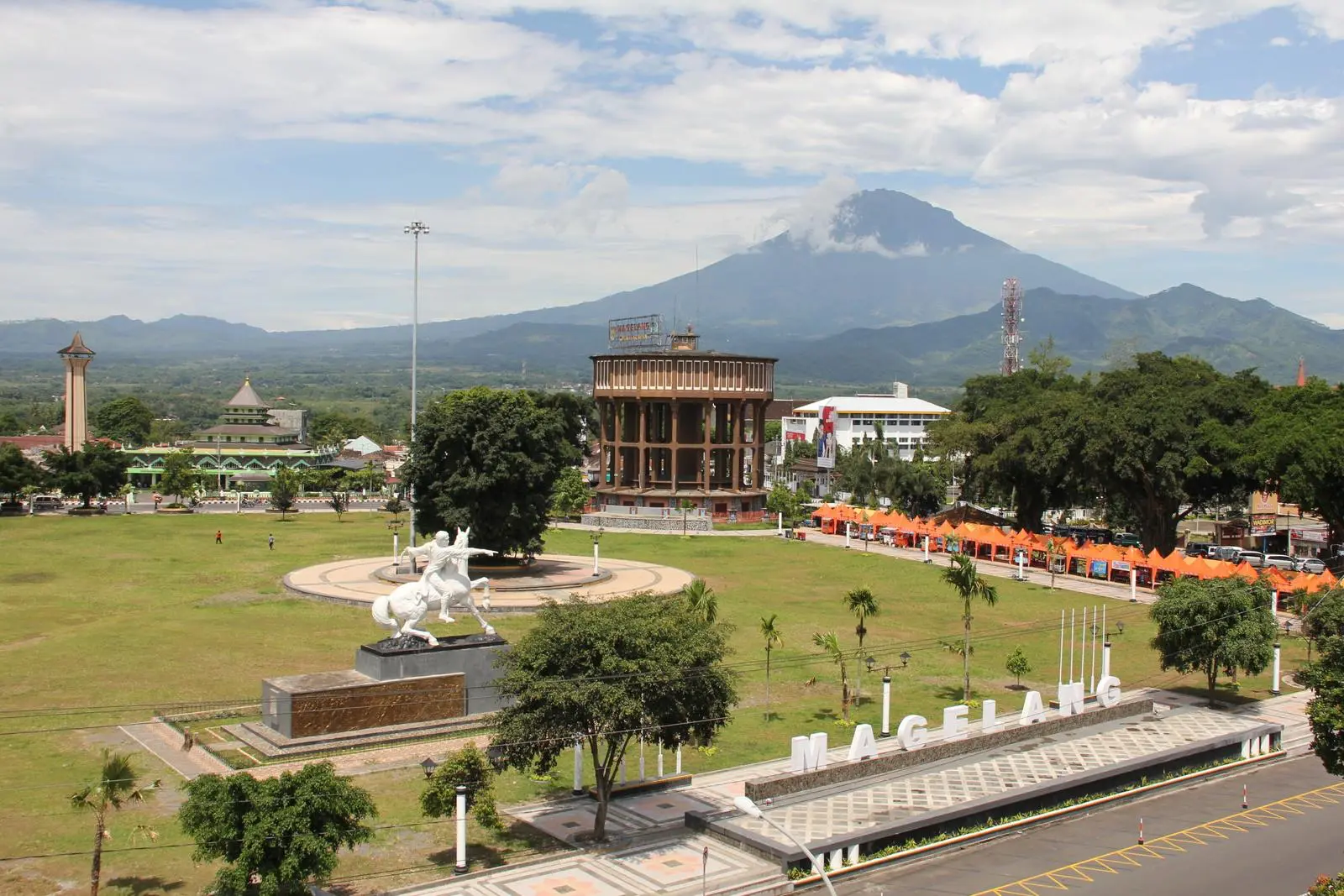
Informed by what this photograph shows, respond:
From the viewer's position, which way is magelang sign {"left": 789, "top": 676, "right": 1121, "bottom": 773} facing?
facing the viewer and to the right of the viewer

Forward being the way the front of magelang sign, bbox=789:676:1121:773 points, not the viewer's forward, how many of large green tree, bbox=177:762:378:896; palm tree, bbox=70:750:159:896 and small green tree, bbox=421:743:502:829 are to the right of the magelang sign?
3

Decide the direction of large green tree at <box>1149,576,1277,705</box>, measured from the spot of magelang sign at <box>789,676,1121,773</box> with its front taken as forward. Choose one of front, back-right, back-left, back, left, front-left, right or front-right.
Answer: left

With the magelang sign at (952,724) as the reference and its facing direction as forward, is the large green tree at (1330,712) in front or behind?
in front

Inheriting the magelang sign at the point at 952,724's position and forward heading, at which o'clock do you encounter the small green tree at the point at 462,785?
The small green tree is roughly at 3 o'clock from the magelang sign.

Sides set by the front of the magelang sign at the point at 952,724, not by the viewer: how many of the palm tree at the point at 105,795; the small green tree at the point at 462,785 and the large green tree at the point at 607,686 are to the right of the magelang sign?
3

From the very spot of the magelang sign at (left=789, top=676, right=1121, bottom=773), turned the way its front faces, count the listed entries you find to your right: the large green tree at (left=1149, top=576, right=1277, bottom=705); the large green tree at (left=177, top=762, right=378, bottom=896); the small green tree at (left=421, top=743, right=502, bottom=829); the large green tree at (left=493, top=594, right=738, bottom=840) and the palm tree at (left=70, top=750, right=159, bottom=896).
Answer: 4

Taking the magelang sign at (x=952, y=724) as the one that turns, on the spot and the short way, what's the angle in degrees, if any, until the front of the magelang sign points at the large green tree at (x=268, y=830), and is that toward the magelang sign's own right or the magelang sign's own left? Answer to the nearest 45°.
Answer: approximately 90° to the magelang sign's own right

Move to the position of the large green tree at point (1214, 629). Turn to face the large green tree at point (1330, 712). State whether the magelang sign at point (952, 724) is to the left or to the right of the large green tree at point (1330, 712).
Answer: right

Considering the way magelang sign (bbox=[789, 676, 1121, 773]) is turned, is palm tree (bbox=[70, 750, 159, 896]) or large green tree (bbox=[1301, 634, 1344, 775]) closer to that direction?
the large green tree

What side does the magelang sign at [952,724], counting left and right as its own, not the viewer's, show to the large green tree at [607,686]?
right

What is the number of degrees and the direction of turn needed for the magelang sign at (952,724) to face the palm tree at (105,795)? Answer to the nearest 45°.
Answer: approximately 90° to its right
